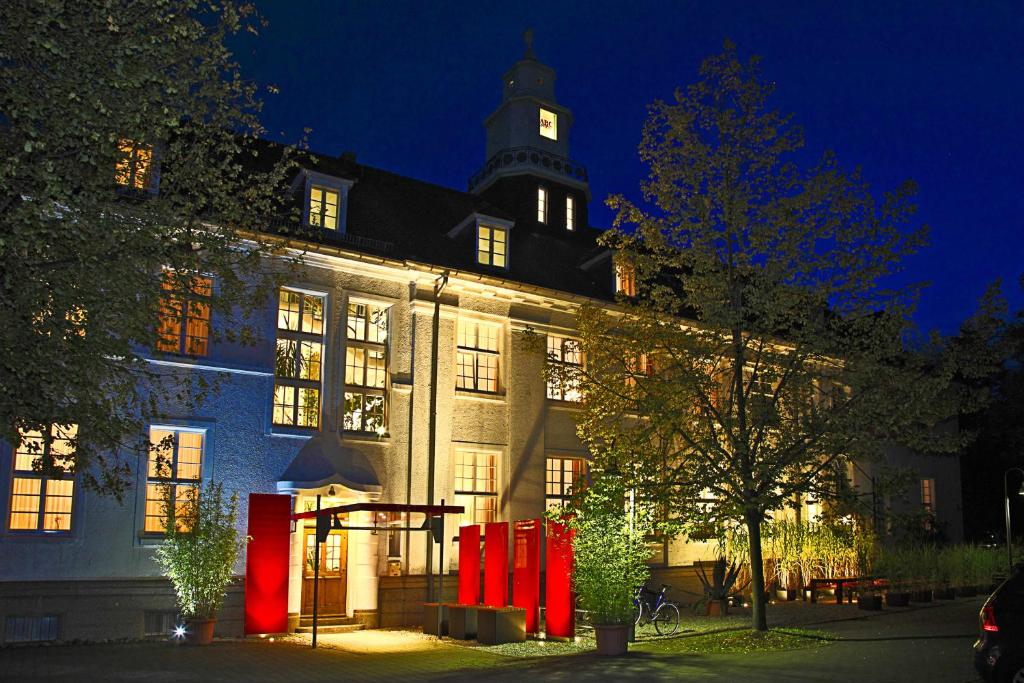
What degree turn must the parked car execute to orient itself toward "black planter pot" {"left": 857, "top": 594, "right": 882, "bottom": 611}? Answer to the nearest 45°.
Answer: approximately 90° to its left

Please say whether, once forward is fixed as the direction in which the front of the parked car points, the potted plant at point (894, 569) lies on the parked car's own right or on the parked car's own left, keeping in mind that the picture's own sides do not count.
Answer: on the parked car's own left

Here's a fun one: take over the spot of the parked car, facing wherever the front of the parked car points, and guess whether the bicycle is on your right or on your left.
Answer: on your left

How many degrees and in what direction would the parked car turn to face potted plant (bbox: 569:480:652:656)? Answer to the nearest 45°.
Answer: approximately 135° to its left

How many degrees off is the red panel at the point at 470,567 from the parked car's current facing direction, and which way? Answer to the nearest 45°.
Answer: approximately 135° to its left
